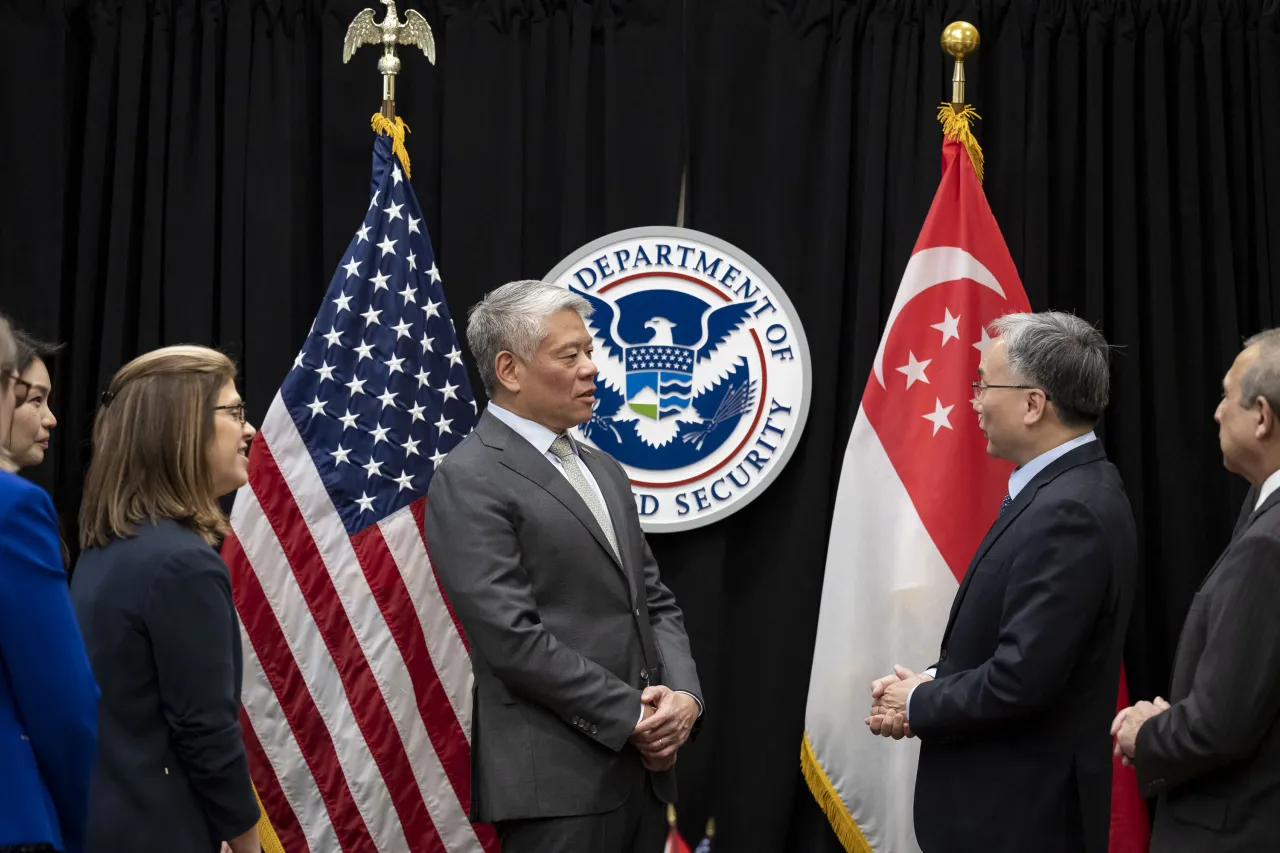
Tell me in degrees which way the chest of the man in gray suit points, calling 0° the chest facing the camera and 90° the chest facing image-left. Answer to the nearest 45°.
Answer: approximately 315°

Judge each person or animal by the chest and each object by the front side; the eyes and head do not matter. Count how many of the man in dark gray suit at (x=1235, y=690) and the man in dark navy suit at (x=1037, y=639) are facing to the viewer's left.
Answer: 2

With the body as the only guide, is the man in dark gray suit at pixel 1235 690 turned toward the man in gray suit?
yes

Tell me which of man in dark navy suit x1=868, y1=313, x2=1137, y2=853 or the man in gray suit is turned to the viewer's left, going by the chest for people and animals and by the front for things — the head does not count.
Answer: the man in dark navy suit

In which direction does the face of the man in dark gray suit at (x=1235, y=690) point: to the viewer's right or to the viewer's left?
to the viewer's left

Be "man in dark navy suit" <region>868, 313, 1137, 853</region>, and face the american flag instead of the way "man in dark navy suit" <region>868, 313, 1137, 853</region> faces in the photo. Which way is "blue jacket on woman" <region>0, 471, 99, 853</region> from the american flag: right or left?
left

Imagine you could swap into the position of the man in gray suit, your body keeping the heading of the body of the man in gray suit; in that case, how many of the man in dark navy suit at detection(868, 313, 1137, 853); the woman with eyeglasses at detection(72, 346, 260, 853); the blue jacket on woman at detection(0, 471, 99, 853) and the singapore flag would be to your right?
2

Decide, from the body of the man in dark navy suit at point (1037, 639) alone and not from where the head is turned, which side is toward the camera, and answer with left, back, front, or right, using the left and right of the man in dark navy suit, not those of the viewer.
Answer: left

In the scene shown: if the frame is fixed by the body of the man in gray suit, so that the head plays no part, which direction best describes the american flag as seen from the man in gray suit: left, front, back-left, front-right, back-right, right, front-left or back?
back

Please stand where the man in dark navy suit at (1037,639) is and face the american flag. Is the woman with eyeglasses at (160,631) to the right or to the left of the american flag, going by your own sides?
left

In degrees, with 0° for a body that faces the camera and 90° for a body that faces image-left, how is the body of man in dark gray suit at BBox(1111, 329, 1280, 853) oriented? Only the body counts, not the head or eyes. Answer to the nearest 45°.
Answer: approximately 90°
